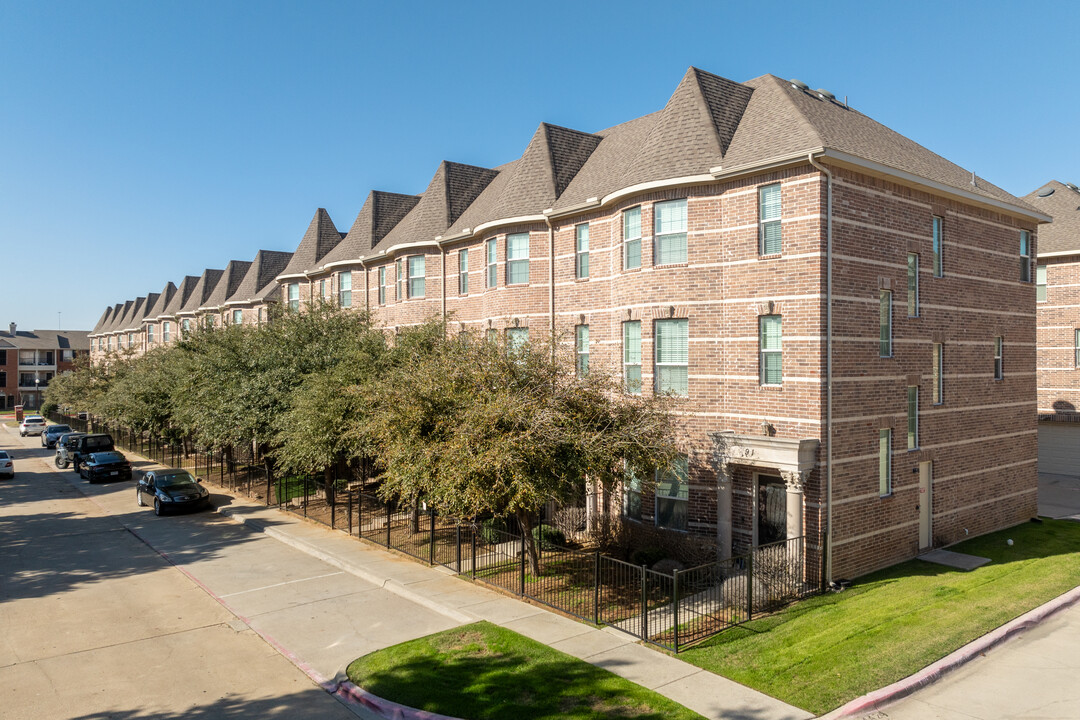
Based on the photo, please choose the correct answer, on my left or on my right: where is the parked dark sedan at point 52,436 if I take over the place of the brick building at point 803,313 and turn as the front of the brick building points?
on my right

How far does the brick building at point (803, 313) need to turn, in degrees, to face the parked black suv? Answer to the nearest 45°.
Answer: approximately 90° to its right

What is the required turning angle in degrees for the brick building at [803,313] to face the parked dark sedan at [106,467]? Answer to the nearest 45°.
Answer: approximately 90° to its right

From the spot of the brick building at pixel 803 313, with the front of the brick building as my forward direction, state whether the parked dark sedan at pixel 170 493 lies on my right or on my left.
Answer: on my right

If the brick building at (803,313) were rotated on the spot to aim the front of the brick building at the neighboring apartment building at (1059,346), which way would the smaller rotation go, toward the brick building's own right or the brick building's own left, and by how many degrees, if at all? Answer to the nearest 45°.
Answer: approximately 180°

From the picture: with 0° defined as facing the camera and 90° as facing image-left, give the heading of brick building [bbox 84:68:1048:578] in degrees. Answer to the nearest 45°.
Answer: approximately 45°
